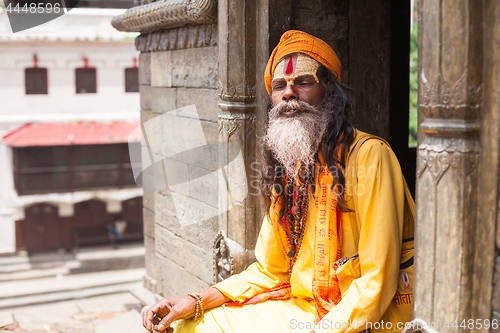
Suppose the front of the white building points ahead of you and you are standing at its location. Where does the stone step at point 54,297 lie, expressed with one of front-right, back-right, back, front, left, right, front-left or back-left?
front

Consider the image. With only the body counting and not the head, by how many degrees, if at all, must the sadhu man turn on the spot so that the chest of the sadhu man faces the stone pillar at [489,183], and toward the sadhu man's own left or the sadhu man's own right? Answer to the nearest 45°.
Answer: approximately 90° to the sadhu man's own left

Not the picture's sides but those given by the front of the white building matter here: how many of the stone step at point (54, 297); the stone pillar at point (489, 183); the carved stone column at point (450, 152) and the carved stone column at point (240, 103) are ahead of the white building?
4

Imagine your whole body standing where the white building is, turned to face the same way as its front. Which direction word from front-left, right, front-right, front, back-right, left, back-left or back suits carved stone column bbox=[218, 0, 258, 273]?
front

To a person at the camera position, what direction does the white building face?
facing the viewer

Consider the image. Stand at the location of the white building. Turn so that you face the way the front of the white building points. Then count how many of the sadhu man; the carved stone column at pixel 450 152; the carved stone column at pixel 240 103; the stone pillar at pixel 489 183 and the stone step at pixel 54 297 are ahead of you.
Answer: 5

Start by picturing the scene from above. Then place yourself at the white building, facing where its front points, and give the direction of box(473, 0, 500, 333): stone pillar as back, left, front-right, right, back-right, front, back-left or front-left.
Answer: front

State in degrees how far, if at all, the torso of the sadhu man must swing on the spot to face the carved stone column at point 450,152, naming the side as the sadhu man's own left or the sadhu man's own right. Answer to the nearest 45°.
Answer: approximately 90° to the sadhu man's own left

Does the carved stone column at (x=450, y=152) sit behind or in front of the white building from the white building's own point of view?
in front

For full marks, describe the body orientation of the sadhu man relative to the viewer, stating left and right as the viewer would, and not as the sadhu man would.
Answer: facing the viewer and to the left of the viewer

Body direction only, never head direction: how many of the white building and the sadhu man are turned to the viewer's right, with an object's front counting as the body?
0
